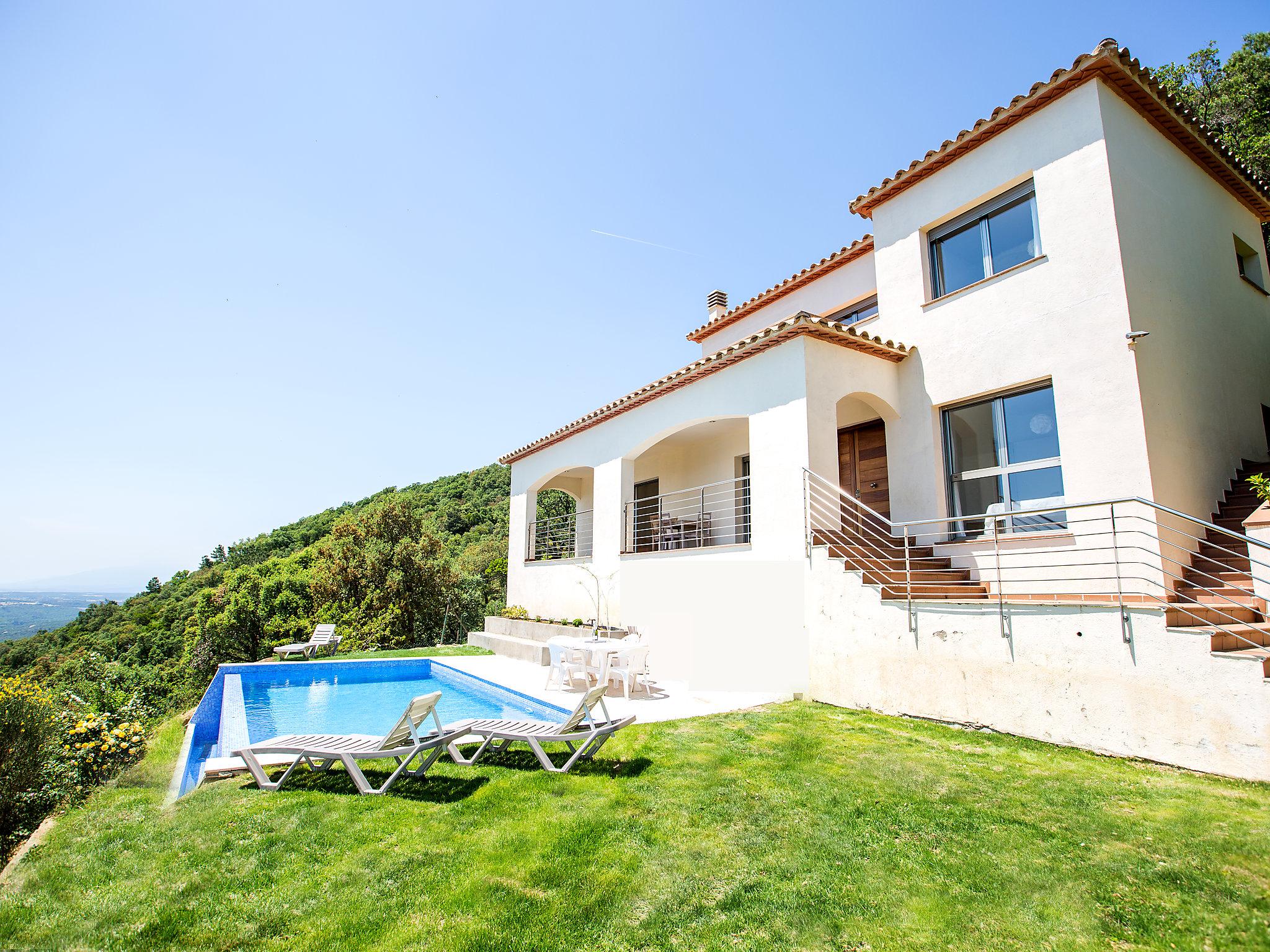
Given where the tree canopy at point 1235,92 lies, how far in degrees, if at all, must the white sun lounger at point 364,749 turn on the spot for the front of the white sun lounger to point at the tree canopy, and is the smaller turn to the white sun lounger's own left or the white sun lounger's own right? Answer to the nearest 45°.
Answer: approximately 180°

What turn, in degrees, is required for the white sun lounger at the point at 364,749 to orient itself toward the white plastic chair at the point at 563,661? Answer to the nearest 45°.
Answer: approximately 135° to its right

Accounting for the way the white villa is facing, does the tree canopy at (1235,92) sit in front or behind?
behind

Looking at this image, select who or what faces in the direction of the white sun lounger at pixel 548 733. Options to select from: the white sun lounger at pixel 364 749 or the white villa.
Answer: the white villa

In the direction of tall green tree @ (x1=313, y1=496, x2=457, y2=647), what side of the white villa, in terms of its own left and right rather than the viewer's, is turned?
right

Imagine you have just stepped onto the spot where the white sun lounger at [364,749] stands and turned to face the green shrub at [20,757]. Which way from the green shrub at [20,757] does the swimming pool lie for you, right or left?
right

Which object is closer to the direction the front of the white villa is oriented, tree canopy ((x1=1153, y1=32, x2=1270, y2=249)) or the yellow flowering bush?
the yellow flowering bush

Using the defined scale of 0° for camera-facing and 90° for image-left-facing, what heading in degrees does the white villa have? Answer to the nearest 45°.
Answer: approximately 45°

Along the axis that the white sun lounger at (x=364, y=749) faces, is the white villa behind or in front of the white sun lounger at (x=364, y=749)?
behind

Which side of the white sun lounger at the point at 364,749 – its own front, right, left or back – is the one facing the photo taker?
left

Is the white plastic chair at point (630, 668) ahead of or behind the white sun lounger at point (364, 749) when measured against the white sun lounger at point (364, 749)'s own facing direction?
behind

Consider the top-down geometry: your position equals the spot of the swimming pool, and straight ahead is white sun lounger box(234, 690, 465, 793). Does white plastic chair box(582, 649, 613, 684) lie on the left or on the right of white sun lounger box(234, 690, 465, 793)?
left

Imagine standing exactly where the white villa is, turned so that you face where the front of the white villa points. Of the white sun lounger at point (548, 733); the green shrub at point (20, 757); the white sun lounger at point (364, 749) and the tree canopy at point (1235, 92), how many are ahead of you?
3
